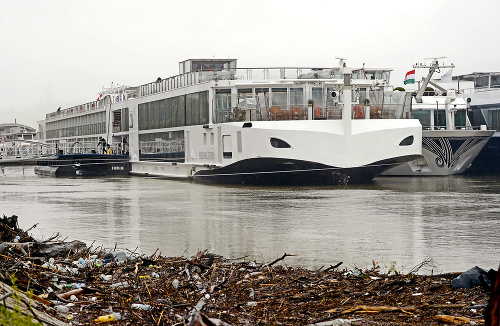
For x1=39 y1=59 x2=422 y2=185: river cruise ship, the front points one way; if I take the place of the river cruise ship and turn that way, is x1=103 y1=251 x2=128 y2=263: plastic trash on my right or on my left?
on my right

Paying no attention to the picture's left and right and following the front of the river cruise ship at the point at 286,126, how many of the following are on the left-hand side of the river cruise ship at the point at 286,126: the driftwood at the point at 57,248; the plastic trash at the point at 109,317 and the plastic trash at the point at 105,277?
0

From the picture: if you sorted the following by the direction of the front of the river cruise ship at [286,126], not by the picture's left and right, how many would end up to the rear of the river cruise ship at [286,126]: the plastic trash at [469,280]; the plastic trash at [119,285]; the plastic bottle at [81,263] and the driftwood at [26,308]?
0

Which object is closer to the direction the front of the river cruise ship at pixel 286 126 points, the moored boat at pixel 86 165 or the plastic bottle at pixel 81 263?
the plastic bottle

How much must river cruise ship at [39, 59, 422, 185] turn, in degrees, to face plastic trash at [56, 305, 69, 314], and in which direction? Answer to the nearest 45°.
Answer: approximately 45° to its right

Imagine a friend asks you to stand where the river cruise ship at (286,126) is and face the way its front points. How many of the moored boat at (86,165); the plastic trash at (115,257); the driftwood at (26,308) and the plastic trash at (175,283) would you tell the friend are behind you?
1

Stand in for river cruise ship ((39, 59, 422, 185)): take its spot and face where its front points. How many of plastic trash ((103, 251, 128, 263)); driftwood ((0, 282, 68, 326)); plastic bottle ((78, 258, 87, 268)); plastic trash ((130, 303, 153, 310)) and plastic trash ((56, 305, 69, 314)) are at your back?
0

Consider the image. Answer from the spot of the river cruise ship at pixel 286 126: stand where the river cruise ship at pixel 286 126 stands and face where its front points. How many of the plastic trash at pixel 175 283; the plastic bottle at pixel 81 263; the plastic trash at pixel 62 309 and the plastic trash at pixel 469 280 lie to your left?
0

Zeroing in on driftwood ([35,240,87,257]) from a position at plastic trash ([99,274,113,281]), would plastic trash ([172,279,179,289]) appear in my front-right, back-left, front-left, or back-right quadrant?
back-right

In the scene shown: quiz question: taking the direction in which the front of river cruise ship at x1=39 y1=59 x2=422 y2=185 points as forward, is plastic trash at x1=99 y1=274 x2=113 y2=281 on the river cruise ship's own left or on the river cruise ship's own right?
on the river cruise ship's own right

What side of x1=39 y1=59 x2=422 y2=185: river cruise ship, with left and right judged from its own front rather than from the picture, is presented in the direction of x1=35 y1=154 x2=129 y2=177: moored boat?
back

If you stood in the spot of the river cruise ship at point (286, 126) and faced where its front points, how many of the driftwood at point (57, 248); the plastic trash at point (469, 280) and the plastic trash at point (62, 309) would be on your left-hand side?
0

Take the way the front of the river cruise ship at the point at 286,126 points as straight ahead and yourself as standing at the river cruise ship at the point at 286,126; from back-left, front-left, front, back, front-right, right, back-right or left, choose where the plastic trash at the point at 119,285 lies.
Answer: front-right

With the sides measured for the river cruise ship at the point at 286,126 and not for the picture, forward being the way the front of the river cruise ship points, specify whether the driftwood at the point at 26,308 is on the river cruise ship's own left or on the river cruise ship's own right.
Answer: on the river cruise ship's own right

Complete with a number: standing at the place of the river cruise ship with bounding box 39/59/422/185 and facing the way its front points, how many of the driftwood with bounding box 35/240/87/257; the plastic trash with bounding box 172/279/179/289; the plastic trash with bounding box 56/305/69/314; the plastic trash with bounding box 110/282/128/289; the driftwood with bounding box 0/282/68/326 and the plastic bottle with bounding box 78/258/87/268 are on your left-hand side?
0

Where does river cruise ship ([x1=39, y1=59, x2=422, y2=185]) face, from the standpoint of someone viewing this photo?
facing the viewer and to the right of the viewer

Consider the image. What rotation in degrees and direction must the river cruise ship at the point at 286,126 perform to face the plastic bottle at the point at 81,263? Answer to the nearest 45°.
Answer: approximately 45° to its right

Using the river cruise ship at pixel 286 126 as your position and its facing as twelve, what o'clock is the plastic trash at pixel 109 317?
The plastic trash is roughly at 2 o'clock from the river cruise ship.

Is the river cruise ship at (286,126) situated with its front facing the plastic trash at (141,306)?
no
